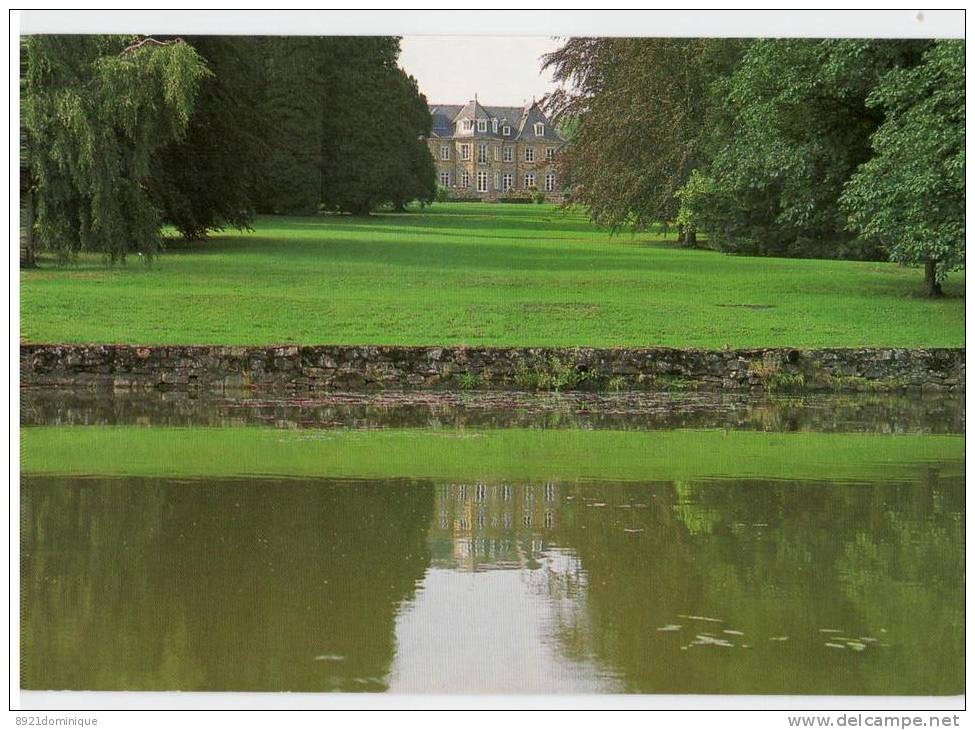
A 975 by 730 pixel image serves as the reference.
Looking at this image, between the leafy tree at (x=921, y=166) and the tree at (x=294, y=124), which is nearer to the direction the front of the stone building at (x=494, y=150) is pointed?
the leafy tree

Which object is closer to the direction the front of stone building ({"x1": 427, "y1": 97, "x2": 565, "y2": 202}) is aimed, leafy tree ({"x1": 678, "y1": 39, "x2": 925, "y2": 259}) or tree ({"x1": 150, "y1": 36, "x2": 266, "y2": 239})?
the leafy tree

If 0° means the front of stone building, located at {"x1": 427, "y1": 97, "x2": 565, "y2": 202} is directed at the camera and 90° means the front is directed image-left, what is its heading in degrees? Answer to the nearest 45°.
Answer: approximately 0°

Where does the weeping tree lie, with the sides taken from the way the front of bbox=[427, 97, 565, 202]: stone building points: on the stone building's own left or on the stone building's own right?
on the stone building's own right

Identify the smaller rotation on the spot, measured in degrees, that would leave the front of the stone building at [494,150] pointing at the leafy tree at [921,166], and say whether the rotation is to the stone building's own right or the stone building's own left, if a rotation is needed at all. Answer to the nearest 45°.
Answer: approximately 45° to the stone building's own left

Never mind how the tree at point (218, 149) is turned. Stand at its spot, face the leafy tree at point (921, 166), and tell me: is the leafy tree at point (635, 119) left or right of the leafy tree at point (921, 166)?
left
